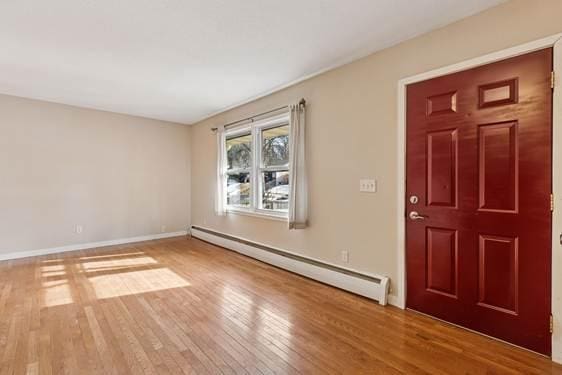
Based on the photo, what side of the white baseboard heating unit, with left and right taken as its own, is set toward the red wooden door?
left

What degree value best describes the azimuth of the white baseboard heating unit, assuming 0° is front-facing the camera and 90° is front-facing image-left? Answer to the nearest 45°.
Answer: approximately 45°

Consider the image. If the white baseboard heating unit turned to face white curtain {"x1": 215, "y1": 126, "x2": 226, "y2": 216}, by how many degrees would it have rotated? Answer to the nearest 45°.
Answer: approximately 90° to its right
